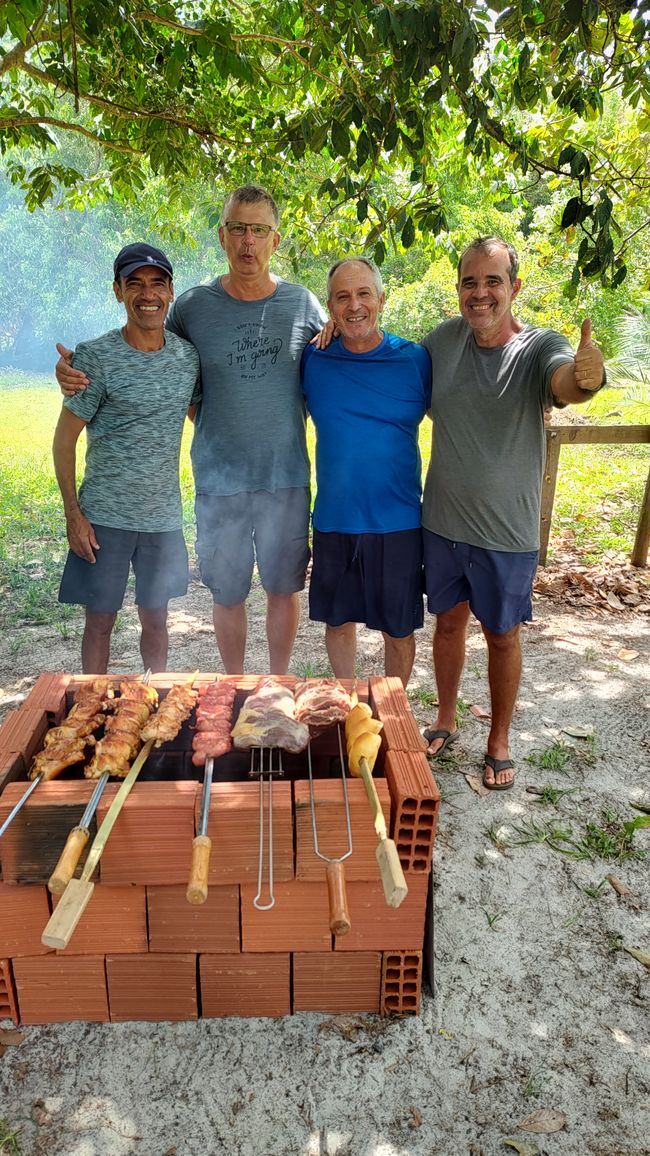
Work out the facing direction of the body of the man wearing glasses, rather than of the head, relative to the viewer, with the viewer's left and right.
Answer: facing the viewer

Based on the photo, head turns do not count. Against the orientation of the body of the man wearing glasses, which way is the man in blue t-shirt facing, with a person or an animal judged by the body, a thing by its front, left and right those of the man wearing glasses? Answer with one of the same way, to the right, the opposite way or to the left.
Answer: the same way

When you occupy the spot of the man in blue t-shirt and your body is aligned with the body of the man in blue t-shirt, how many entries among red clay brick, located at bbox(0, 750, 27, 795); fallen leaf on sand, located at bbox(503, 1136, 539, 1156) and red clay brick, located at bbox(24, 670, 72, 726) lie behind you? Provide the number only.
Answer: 0

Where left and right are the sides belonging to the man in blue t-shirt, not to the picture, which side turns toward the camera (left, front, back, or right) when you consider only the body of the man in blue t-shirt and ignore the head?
front

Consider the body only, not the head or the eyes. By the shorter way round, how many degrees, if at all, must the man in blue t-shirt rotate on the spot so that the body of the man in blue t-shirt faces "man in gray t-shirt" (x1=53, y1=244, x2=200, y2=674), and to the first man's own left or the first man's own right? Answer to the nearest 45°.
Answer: approximately 90° to the first man's own right

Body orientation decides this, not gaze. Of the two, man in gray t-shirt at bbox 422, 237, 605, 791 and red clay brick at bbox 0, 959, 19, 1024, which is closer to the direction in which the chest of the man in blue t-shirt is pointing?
the red clay brick

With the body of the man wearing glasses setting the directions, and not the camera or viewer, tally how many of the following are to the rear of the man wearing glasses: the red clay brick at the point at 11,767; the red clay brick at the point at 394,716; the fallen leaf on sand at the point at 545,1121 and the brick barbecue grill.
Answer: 0

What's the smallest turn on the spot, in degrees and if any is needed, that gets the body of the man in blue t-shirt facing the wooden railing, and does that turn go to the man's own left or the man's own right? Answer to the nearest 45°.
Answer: approximately 135° to the man's own left

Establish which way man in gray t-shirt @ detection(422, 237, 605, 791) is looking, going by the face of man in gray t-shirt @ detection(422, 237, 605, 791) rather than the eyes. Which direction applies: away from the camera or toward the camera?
toward the camera

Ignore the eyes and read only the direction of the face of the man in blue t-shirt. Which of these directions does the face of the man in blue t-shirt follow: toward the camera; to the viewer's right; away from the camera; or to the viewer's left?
toward the camera

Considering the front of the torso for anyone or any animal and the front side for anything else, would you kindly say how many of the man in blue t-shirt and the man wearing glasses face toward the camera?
2

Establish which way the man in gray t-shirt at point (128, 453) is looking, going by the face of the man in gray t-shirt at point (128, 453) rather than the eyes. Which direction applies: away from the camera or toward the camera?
toward the camera

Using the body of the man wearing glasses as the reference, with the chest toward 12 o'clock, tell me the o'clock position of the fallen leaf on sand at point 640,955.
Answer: The fallen leaf on sand is roughly at 11 o'clock from the man wearing glasses.

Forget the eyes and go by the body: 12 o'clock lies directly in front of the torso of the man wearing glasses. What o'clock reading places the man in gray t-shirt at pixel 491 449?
The man in gray t-shirt is roughly at 10 o'clock from the man wearing glasses.
